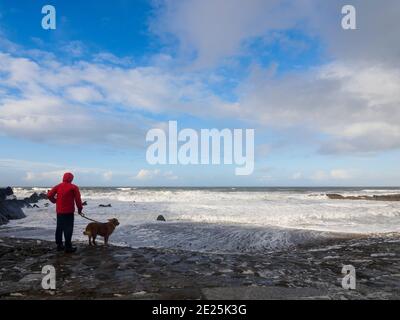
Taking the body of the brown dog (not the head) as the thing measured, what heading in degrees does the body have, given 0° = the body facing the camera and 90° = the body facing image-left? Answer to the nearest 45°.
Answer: approximately 270°

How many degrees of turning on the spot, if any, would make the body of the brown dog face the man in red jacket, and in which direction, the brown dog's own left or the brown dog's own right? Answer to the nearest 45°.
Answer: approximately 135° to the brown dog's own right
